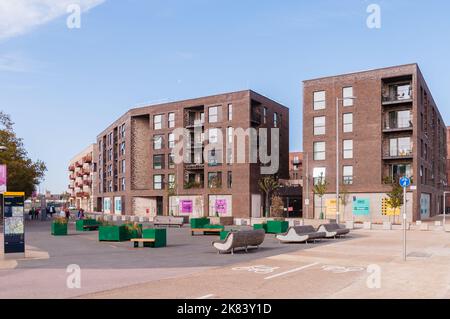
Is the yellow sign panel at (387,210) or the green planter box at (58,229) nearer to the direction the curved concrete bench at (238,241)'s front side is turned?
the green planter box

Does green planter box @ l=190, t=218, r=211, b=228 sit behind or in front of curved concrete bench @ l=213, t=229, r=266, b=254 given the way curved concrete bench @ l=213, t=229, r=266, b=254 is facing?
in front

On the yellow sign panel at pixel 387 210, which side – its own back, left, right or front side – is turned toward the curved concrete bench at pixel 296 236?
front

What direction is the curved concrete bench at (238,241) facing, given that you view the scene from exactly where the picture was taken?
facing away from the viewer and to the left of the viewer

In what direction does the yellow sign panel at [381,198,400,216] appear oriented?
toward the camera

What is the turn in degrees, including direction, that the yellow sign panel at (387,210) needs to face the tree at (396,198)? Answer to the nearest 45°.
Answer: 0° — it already faces it

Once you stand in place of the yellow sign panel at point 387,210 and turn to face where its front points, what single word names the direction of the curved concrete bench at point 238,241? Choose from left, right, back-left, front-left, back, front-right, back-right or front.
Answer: front
